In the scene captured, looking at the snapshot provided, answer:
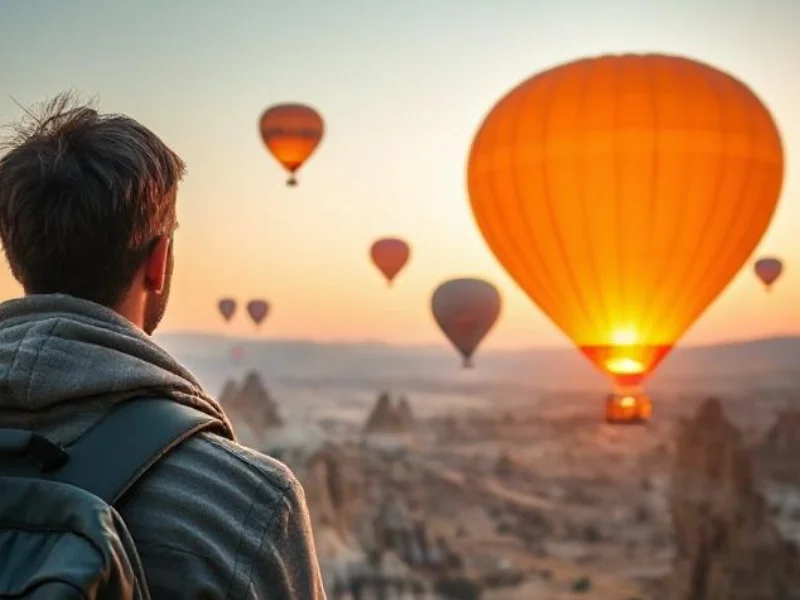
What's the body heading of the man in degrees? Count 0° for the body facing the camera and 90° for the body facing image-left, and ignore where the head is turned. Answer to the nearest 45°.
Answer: approximately 225°

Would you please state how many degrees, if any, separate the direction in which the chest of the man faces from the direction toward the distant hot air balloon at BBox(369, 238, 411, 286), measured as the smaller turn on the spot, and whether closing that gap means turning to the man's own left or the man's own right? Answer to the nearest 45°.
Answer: approximately 45° to the man's own left

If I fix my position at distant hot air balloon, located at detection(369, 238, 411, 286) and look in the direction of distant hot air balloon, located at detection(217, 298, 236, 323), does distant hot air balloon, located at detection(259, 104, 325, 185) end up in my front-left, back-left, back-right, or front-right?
back-left

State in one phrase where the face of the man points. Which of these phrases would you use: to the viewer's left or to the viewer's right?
to the viewer's right
